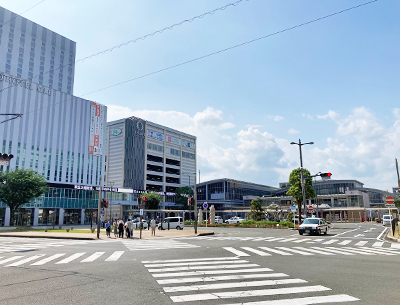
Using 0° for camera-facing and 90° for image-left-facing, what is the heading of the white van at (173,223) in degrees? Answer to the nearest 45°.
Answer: approximately 90°

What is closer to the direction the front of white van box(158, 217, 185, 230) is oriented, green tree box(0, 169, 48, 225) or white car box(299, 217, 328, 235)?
the green tree

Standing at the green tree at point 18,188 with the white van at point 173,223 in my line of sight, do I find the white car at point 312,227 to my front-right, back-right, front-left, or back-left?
front-right

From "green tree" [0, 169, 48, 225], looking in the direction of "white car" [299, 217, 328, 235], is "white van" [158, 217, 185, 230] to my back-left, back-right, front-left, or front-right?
front-left

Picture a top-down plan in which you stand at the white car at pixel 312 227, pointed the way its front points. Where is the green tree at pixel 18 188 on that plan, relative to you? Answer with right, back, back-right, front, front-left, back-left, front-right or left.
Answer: front-right

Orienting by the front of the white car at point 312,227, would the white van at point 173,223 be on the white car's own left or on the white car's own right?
on the white car's own right

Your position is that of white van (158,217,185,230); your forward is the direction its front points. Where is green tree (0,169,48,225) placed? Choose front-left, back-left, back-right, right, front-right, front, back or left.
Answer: front

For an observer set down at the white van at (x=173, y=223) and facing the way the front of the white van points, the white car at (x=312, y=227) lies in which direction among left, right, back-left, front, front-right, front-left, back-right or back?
back-left

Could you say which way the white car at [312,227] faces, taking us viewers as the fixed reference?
facing the viewer and to the left of the viewer

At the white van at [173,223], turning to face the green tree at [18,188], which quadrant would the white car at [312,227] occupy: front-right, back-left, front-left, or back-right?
back-left

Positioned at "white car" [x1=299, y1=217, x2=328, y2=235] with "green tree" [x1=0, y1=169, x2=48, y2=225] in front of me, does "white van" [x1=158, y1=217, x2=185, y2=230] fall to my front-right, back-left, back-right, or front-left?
front-right

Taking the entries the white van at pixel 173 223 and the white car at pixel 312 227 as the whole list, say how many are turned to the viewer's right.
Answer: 0
